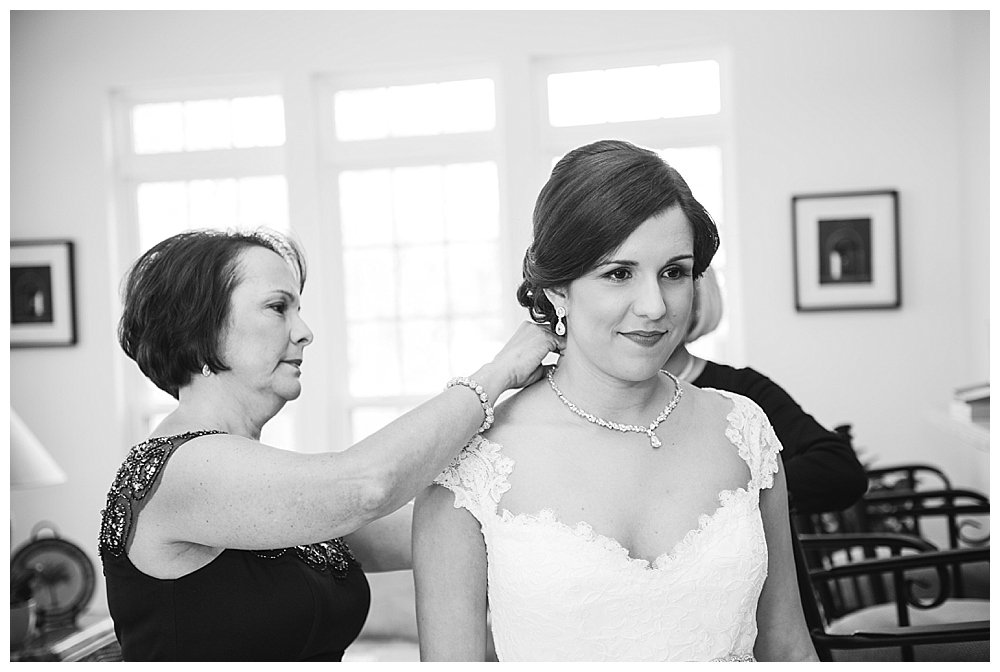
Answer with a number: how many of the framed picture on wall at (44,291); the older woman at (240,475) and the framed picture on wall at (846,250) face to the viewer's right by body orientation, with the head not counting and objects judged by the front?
1

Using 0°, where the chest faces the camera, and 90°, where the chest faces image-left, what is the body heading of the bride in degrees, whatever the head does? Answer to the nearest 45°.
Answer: approximately 315°

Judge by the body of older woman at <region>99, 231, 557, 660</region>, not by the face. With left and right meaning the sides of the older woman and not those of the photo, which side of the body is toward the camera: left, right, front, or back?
right

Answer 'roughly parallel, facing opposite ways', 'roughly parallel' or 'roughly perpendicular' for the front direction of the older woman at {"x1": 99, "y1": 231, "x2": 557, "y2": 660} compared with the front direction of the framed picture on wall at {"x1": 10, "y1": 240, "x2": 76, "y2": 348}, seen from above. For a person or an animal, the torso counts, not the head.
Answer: roughly perpendicular

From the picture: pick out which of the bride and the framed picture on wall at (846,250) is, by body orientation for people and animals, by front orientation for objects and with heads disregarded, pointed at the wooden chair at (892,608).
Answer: the framed picture on wall

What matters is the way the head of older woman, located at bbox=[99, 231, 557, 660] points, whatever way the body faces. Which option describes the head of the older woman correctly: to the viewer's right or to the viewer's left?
to the viewer's right

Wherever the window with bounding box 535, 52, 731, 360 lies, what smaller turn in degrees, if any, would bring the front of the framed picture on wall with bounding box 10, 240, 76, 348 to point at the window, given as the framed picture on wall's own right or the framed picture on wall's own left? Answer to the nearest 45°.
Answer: approximately 45° to the framed picture on wall's own left

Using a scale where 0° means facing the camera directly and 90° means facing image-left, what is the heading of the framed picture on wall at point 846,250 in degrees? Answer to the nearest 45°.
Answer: approximately 0°

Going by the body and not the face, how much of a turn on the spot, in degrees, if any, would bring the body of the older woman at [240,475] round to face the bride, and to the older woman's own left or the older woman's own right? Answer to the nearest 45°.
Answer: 0° — they already face them

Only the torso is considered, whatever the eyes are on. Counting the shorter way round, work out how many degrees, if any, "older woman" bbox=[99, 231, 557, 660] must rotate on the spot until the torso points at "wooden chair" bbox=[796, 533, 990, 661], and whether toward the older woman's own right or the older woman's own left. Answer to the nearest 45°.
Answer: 0° — they already face it

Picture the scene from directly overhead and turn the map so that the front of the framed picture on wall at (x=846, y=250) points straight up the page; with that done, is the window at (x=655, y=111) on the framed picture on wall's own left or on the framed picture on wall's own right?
on the framed picture on wall's own right

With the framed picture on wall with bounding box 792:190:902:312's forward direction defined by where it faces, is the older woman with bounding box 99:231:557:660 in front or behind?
in front

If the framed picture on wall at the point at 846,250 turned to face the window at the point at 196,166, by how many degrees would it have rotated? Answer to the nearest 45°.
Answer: approximately 90° to its right
